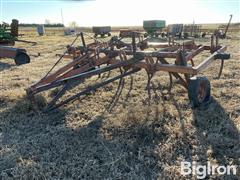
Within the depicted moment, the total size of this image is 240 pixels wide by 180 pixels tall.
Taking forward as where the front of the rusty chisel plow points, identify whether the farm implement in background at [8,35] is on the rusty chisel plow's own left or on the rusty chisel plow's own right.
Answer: on the rusty chisel plow's own right

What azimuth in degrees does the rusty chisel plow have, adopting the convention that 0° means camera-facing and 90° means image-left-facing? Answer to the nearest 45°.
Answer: approximately 45°

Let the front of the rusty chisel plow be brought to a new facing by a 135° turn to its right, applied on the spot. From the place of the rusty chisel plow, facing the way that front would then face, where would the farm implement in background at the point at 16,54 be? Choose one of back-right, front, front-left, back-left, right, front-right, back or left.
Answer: front-left
